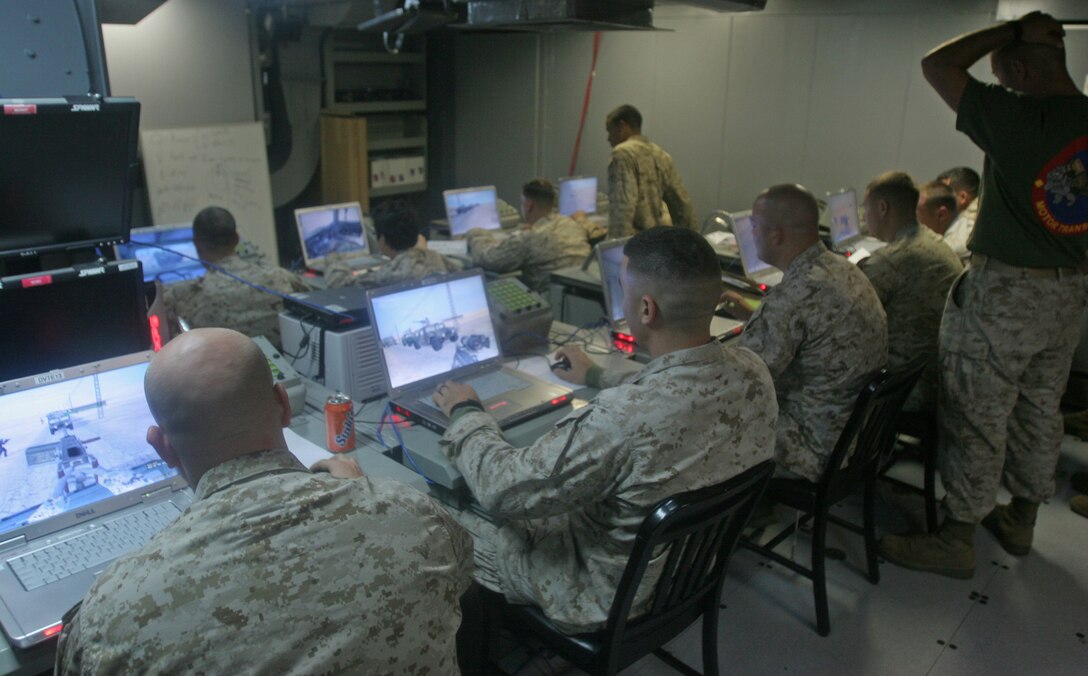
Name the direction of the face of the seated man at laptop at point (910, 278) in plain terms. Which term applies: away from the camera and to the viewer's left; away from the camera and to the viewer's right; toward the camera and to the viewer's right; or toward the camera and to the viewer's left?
away from the camera and to the viewer's left

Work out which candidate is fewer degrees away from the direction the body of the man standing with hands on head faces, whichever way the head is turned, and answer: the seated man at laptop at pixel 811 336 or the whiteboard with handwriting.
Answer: the whiteboard with handwriting

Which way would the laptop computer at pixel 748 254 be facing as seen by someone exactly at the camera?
facing the viewer and to the right of the viewer

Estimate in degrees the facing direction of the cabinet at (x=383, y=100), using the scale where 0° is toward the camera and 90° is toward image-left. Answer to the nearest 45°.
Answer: approximately 0°

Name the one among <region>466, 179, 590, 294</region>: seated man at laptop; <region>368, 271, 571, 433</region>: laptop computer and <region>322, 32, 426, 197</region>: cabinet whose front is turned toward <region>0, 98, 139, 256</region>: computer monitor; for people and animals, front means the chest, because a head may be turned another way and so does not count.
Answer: the cabinet

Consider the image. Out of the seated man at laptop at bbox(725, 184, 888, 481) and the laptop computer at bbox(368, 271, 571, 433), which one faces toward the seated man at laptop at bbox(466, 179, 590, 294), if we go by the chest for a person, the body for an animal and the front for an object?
the seated man at laptop at bbox(725, 184, 888, 481)

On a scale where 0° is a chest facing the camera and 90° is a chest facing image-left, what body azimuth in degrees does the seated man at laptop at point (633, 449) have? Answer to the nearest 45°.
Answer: approximately 135°

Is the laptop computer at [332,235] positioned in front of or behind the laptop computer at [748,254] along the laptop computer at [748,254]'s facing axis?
behind

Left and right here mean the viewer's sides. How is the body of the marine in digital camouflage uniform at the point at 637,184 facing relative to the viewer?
facing away from the viewer and to the left of the viewer

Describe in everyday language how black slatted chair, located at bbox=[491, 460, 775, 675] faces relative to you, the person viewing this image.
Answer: facing away from the viewer and to the left of the viewer

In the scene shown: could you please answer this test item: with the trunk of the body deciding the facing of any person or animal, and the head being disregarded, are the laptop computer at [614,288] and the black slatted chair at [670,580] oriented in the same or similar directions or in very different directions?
very different directions

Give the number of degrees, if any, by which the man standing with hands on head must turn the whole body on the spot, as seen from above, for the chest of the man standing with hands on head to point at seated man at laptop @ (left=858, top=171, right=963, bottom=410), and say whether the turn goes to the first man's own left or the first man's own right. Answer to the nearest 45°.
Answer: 0° — they already face them

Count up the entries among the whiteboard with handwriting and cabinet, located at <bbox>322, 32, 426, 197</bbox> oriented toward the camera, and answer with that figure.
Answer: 2

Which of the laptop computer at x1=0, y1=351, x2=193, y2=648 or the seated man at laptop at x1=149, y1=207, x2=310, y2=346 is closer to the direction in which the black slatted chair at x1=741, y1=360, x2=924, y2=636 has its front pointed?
the seated man at laptop

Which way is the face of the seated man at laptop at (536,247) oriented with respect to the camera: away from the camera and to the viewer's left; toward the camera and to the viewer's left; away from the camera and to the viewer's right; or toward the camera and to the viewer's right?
away from the camera and to the viewer's left

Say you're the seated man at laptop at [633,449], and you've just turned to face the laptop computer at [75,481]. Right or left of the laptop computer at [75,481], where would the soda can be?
right

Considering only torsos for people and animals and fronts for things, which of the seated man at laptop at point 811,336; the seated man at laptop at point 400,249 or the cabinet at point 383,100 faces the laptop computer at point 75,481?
the cabinet
